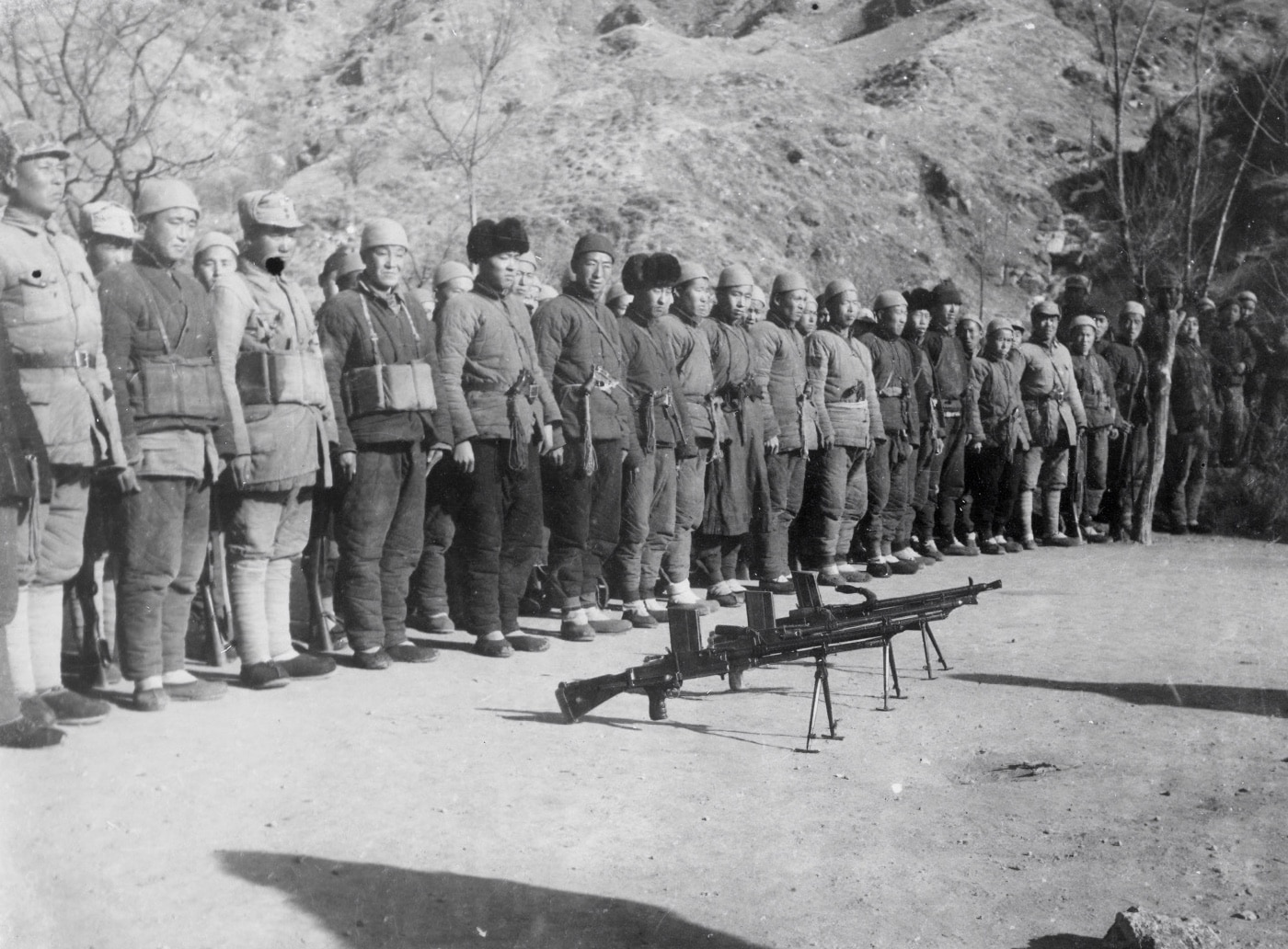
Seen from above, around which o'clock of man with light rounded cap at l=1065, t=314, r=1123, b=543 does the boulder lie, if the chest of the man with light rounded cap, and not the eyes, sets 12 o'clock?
The boulder is roughly at 12 o'clock from the man with light rounded cap.

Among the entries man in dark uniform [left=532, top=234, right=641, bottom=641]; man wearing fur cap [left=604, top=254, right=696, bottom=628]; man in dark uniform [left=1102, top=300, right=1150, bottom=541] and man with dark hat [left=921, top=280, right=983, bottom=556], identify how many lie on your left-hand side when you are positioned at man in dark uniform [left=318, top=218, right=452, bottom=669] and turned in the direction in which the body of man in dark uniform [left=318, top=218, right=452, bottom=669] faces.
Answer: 4

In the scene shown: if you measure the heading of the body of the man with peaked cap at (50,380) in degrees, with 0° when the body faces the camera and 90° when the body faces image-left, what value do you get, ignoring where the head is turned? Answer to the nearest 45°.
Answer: approximately 315°

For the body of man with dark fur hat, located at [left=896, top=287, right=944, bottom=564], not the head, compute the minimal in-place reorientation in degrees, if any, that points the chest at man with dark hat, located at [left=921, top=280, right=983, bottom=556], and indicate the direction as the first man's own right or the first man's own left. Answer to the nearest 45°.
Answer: approximately 90° to the first man's own left

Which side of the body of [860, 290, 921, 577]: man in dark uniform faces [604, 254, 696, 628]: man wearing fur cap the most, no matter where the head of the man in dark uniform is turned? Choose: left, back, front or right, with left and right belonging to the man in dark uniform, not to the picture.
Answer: right

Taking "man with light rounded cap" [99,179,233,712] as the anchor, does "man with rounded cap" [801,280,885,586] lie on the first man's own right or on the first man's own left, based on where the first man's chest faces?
on the first man's own left

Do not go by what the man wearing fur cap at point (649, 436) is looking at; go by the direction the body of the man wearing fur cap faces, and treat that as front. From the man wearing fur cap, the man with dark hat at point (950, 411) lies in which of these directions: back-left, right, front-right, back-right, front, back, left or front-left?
left

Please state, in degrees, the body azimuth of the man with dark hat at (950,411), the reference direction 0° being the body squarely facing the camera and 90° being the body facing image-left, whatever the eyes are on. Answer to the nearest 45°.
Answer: approximately 315°

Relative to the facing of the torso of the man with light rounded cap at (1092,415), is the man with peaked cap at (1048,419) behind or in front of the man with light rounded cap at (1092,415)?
in front

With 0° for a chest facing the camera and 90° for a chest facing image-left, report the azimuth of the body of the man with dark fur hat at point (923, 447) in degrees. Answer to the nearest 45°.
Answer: approximately 315°

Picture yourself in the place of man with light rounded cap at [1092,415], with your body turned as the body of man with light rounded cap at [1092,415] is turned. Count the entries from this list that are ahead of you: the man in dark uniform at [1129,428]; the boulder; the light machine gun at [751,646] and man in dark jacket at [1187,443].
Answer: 2

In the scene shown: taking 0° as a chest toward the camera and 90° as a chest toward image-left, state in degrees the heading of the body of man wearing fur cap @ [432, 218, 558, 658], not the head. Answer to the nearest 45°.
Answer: approximately 315°

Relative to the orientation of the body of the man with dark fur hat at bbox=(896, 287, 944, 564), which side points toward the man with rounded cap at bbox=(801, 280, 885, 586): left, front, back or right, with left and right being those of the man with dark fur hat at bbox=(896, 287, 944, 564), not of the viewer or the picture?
right

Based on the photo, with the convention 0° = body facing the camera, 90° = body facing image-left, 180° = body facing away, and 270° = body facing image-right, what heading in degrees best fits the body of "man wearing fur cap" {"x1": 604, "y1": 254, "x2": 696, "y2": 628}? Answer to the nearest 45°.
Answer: approximately 315°

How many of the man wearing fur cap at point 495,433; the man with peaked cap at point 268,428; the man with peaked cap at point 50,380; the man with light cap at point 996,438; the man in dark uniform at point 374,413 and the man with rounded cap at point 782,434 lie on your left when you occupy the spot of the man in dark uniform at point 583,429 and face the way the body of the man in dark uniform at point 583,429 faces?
2

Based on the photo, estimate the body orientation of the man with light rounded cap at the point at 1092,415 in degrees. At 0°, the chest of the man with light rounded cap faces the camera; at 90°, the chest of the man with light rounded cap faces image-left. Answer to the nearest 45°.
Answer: approximately 0°
